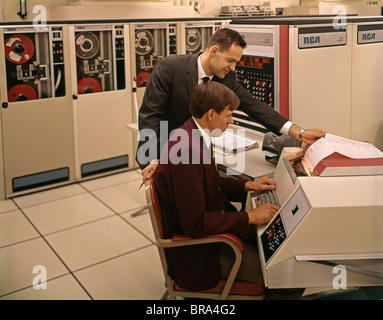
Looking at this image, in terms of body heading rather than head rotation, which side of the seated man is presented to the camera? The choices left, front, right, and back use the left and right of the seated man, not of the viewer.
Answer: right

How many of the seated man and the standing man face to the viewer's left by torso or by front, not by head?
0

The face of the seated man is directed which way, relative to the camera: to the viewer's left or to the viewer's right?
to the viewer's right

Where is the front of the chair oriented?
to the viewer's right

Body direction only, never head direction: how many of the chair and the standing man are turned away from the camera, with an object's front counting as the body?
0

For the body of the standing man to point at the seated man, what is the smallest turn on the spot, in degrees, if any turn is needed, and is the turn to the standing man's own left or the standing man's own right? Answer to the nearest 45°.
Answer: approximately 45° to the standing man's own right

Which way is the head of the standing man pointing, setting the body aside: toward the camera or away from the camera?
toward the camera

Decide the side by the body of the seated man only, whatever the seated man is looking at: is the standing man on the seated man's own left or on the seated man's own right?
on the seated man's own left

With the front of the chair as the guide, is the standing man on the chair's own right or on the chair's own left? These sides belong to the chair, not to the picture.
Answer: on the chair's own left
